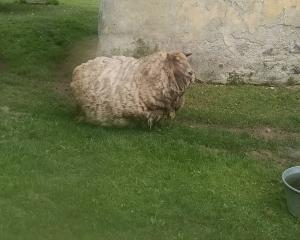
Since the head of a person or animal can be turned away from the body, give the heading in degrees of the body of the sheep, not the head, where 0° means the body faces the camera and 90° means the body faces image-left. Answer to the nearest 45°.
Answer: approximately 270°
